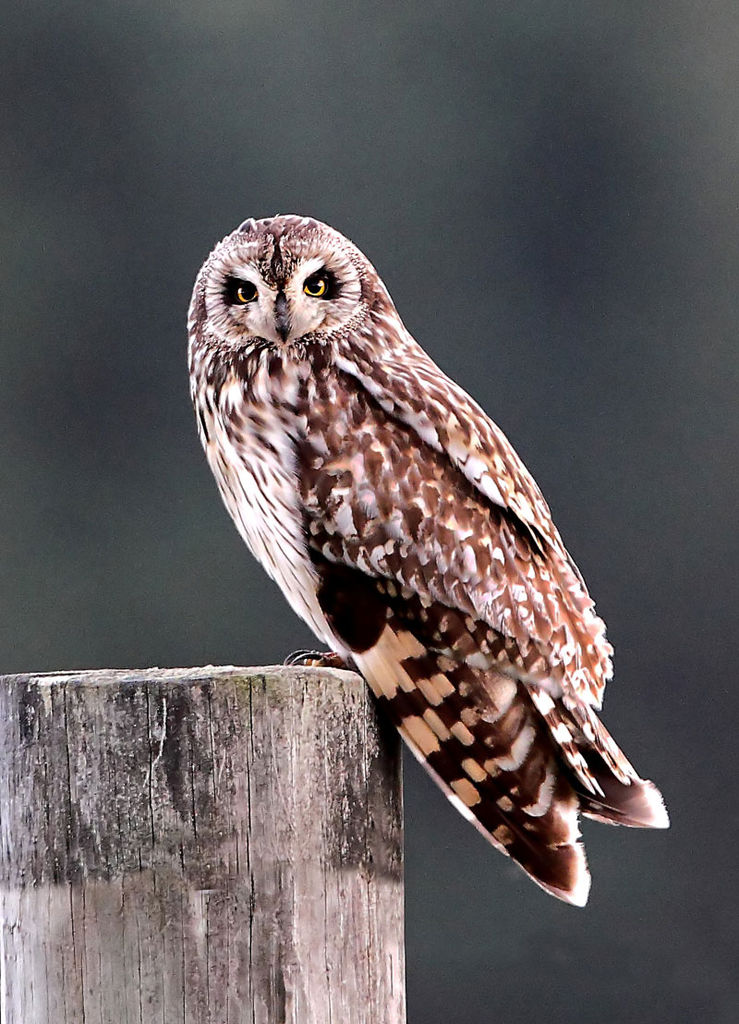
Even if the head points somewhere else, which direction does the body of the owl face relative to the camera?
to the viewer's left
